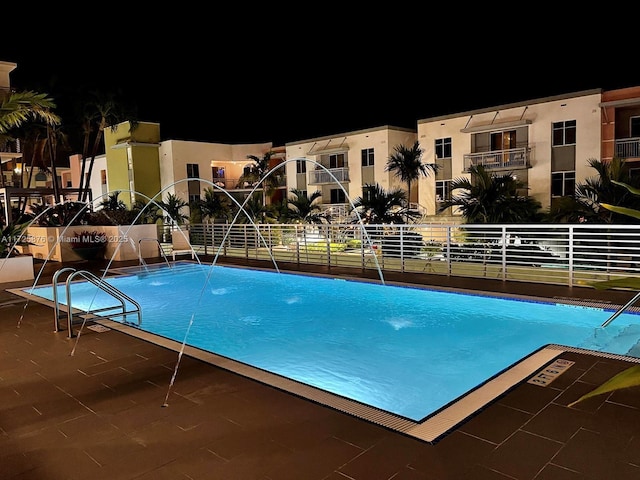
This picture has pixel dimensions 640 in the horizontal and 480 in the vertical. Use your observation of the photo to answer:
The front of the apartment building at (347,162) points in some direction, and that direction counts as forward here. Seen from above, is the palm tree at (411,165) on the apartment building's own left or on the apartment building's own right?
on the apartment building's own left

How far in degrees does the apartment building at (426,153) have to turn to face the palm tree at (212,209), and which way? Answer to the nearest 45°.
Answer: approximately 45° to its right

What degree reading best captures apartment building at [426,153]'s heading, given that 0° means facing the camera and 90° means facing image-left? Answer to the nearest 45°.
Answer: approximately 45°

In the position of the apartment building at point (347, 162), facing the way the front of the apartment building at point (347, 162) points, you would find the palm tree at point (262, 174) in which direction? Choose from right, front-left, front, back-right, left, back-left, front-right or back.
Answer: right

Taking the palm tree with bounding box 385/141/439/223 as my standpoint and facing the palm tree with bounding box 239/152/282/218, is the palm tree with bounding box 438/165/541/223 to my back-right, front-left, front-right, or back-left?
back-left

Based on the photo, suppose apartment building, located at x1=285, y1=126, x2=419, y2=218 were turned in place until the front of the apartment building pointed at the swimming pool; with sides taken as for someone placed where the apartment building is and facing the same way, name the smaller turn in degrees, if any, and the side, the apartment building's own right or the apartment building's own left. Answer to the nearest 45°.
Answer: approximately 45° to the apartment building's own left

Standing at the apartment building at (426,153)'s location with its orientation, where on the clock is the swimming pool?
The swimming pool is roughly at 11 o'clock from the apartment building.

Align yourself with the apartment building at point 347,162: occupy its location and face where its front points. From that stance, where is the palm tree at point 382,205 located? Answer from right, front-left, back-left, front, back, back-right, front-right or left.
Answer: front-left

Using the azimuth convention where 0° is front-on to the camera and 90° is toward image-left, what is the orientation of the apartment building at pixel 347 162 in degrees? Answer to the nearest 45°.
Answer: approximately 45°

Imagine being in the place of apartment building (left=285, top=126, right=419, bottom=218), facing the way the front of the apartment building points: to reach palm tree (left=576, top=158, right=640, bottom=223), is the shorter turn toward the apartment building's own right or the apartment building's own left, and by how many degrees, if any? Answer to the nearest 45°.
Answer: approximately 45° to the apartment building's own left
